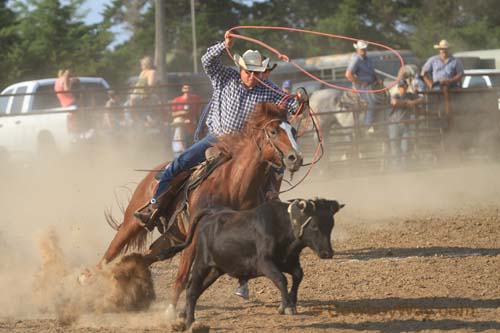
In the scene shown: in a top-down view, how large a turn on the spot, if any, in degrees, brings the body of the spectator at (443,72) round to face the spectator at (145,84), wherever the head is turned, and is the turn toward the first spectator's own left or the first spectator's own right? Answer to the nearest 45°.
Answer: approximately 90° to the first spectator's own right

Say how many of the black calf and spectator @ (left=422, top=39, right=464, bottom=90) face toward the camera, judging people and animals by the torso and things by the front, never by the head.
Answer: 1

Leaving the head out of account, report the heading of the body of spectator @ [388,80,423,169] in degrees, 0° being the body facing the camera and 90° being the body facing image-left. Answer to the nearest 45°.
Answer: approximately 0°

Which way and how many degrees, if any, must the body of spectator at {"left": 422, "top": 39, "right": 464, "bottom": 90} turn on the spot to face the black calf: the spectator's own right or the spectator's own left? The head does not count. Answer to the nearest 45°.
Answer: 0° — they already face it

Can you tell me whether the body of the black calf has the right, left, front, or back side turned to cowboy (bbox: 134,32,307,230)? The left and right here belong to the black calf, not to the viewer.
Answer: left

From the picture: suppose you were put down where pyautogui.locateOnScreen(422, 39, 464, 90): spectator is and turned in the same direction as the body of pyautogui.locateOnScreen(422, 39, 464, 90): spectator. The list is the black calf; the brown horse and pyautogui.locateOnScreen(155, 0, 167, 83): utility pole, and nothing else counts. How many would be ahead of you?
2

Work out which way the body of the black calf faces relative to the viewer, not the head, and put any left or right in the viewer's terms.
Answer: facing to the right of the viewer

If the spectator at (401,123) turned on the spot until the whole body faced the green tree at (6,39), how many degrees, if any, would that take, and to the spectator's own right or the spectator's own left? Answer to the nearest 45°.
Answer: approximately 135° to the spectator's own right

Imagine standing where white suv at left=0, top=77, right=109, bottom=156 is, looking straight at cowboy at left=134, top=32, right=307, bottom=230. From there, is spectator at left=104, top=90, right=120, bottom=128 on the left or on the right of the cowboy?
left

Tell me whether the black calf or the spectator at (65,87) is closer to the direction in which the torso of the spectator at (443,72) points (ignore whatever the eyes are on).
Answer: the black calf

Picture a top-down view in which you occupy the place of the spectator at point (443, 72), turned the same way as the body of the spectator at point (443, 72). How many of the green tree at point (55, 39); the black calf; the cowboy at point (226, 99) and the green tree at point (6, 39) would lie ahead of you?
2

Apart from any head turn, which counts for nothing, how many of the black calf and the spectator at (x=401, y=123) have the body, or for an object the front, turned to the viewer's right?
1

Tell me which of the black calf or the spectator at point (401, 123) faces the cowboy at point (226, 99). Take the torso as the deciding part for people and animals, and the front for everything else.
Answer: the spectator

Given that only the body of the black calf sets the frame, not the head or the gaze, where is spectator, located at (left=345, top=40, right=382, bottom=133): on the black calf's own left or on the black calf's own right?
on the black calf's own left
